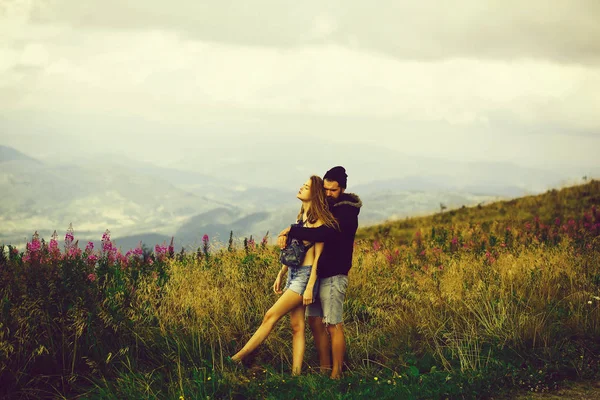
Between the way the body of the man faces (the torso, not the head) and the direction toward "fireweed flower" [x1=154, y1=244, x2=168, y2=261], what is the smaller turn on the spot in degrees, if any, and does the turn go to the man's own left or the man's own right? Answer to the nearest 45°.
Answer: approximately 45° to the man's own right

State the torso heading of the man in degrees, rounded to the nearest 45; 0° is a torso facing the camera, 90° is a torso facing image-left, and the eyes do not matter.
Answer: approximately 90°

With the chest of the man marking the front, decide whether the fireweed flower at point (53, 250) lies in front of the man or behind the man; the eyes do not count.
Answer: in front
